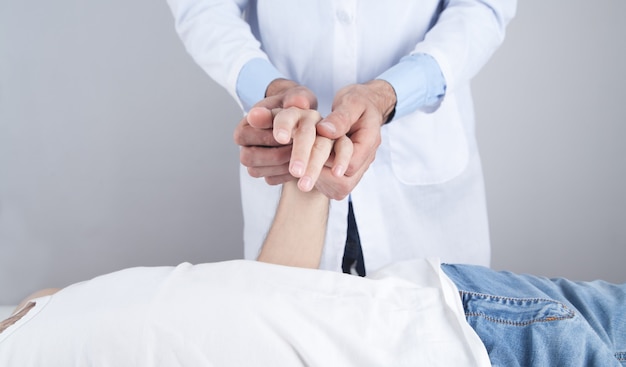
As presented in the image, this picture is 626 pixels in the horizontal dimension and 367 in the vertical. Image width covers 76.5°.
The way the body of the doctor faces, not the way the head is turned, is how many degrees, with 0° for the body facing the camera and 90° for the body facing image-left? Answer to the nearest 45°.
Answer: approximately 0°
